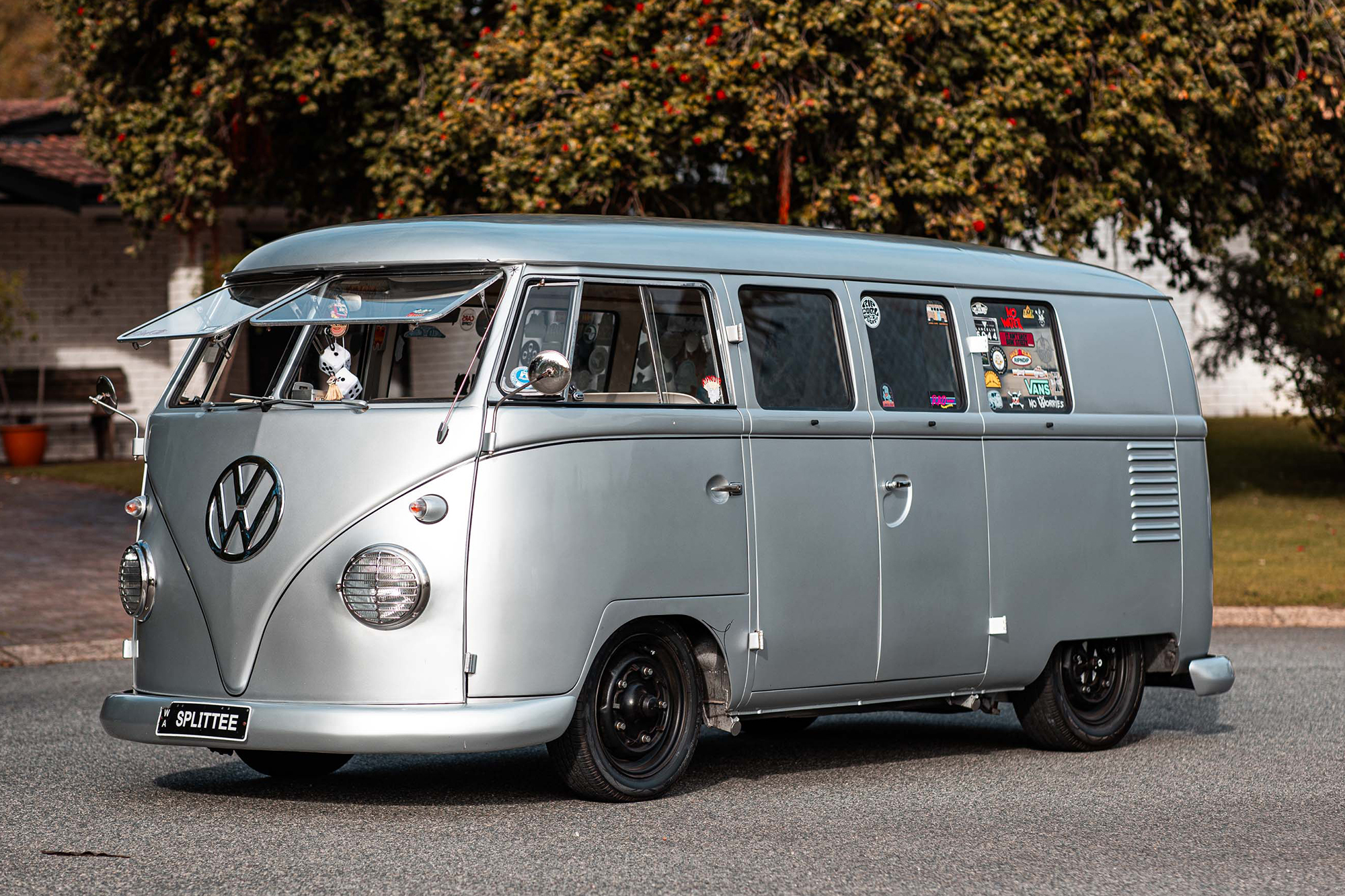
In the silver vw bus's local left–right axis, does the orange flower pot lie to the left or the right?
on its right

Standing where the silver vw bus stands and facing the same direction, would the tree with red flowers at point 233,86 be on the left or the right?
on its right

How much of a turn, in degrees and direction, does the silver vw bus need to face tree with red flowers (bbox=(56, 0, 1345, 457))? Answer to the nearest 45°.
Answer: approximately 135° to its right

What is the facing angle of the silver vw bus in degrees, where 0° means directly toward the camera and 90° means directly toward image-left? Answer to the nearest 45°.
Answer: approximately 45°
